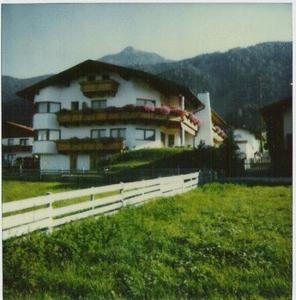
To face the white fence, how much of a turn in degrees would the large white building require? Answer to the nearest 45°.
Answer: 0° — it already faces it

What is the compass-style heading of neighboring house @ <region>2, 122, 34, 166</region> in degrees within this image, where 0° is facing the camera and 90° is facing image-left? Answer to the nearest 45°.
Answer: approximately 0°

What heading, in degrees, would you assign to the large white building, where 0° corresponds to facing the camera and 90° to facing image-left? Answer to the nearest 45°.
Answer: approximately 0°

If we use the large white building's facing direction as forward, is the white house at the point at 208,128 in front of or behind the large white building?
behind

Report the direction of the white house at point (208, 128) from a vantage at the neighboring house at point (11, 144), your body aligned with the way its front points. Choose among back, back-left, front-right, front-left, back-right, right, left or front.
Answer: back-left

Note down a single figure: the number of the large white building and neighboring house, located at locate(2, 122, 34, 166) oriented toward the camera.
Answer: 2
